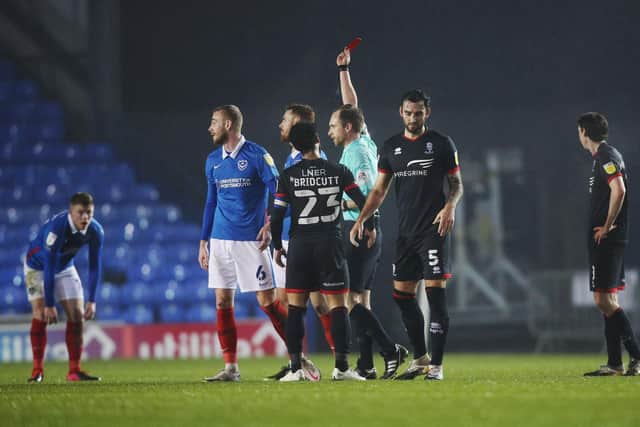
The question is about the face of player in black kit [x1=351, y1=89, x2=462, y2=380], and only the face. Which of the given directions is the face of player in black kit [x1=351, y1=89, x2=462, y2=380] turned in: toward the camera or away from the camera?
toward the camera

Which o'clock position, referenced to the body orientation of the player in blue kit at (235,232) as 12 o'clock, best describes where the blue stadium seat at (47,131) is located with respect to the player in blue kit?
The blue stadium seat is roughly at 4 o'clock from the player in blue kit.

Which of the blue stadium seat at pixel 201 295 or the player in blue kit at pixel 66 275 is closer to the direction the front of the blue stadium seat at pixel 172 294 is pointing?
the player in blue kit

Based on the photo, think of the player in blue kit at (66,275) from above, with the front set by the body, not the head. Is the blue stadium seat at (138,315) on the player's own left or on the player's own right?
on the player's own left

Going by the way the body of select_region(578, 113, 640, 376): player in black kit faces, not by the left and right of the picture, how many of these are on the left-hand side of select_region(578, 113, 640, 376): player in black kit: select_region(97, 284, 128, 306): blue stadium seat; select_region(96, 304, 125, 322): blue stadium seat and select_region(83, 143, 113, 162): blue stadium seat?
0

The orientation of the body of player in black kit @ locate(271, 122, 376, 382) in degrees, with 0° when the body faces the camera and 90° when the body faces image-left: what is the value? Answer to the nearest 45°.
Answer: approximately 180°

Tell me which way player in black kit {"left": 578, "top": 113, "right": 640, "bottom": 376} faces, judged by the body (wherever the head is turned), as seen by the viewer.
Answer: to the viewer's left

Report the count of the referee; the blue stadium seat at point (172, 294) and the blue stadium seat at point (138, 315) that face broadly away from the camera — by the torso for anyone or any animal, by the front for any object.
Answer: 0

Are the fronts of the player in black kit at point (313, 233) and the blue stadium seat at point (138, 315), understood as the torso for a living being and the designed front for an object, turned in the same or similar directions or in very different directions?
very different directions

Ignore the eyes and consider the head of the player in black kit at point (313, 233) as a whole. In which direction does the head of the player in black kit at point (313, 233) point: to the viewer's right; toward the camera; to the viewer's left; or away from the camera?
away from the camera

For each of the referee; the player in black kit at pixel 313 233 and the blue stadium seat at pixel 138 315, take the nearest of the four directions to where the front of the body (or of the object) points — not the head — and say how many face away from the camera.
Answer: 1

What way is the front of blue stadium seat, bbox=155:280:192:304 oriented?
toward the camera
